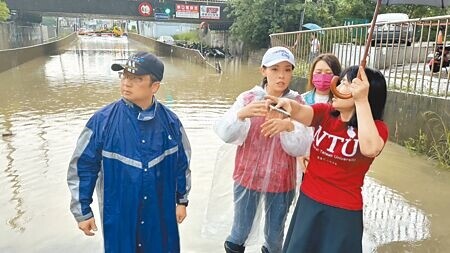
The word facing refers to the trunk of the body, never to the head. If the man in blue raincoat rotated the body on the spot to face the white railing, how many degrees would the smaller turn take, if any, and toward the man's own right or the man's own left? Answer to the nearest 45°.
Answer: approximately 135° to the man's own left

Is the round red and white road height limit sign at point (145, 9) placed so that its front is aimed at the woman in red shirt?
yes

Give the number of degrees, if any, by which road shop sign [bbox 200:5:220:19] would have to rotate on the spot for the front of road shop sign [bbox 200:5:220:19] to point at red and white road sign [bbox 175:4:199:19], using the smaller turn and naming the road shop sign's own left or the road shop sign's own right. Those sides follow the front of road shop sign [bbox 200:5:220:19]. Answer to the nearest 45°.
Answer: approximately 90° to the road shop sign's own right

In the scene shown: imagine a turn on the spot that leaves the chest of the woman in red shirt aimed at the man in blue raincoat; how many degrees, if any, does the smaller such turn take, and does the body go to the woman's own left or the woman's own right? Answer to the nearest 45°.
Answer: approximately 45° to the woman's own right

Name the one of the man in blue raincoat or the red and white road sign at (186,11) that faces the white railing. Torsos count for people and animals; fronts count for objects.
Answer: the red and white road sign

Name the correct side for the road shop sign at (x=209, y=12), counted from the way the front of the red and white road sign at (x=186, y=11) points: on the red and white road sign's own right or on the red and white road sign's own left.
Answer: on the red and white road sign's own left

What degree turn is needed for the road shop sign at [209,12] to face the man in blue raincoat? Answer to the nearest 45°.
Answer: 0° — it already faces them

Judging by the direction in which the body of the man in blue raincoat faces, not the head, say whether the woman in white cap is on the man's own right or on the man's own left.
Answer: on the man's own left

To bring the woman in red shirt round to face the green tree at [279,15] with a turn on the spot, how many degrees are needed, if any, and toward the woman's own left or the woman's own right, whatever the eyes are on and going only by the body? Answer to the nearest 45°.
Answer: approximately 135° to the woman's own right

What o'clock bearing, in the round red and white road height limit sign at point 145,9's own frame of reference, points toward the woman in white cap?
The woman in white cap is roughly at 12 o'clock from the round red and white road height limit sign.
